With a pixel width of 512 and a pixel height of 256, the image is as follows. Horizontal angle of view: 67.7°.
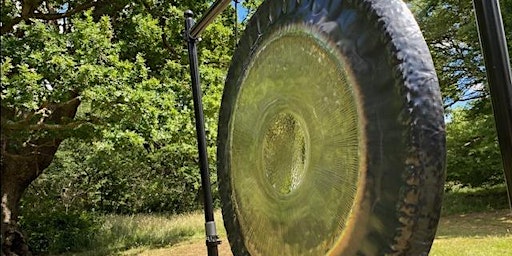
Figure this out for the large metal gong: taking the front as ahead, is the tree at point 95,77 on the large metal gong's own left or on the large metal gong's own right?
on the large metal gong's own right

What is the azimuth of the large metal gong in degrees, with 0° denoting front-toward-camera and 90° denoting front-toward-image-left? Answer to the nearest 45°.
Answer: approximately 45°

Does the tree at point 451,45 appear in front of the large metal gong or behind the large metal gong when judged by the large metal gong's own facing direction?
behind

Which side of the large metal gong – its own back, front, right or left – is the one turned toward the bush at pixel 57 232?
right
